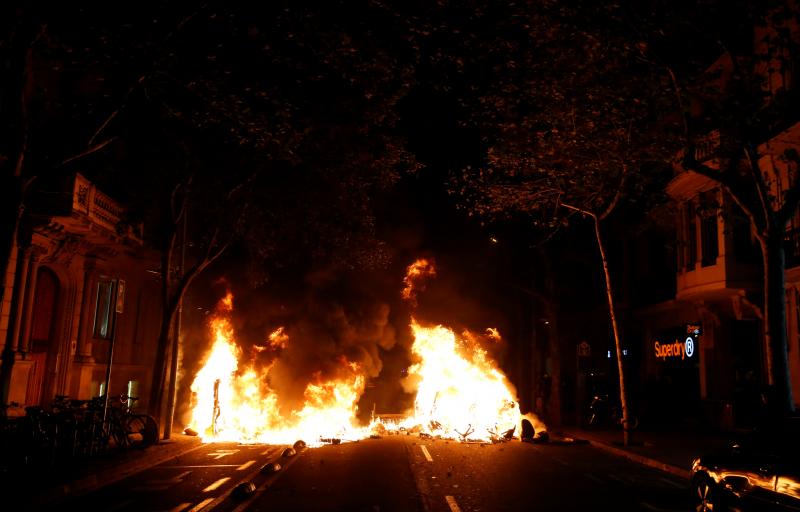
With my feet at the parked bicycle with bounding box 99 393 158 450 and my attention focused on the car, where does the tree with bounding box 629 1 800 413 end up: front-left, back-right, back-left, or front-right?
front-left

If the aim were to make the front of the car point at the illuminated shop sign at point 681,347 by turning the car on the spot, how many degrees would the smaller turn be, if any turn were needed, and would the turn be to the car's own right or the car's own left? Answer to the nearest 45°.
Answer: approximately 45° to the car's own right

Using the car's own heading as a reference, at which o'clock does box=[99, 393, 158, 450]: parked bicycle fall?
The parked bicycle is roughly at 11 o'clock from the car.

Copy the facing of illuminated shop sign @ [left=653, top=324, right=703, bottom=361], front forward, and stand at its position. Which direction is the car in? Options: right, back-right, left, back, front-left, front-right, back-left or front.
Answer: front-left

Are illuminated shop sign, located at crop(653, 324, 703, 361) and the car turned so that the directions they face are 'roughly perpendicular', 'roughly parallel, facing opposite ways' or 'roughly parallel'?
roughly perpendicular

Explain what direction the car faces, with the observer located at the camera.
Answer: facing away from the viewer and to the left of the viewer

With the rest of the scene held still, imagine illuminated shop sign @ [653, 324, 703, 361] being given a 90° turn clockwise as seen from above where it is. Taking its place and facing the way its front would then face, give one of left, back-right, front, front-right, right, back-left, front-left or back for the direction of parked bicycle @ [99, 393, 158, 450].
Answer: left

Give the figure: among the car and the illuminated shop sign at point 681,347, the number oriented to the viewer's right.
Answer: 0

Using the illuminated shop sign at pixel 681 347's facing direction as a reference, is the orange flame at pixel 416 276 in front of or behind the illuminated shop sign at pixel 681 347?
in front

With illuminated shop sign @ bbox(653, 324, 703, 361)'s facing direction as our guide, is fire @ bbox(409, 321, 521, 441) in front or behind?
in front

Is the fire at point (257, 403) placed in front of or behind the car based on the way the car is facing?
in front
